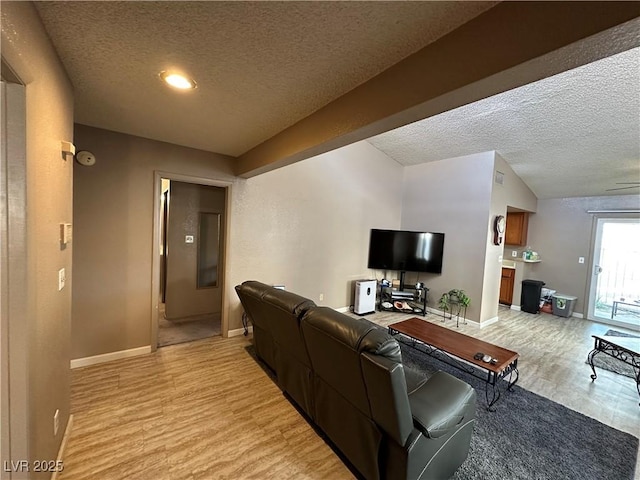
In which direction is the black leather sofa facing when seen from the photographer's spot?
facing away from the viewer and to the right of the viewer

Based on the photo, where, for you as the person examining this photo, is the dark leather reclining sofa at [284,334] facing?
facing away from the viewer and to the right of the viewer

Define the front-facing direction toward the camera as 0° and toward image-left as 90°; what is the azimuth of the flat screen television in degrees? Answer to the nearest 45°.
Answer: approximately 0°

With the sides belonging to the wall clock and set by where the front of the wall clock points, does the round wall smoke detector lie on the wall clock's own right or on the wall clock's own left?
on the wall clock's own right
